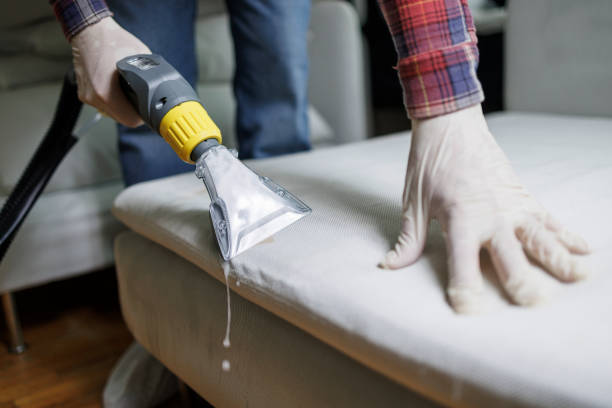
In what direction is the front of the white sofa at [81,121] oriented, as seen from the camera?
facing the viewer and to the right of the viewer

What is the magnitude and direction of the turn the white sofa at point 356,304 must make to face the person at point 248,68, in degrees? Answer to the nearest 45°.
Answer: approximately 135° to its right

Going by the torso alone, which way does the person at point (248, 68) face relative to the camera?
toward the camera

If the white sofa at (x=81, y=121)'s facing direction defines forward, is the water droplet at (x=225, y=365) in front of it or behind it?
in front

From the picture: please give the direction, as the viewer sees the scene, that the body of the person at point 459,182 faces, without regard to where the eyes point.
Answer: toward the camera

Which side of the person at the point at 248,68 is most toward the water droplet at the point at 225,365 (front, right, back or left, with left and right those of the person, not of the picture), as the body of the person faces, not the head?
front

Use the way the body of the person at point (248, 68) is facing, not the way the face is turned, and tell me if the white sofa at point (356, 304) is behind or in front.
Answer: in front
